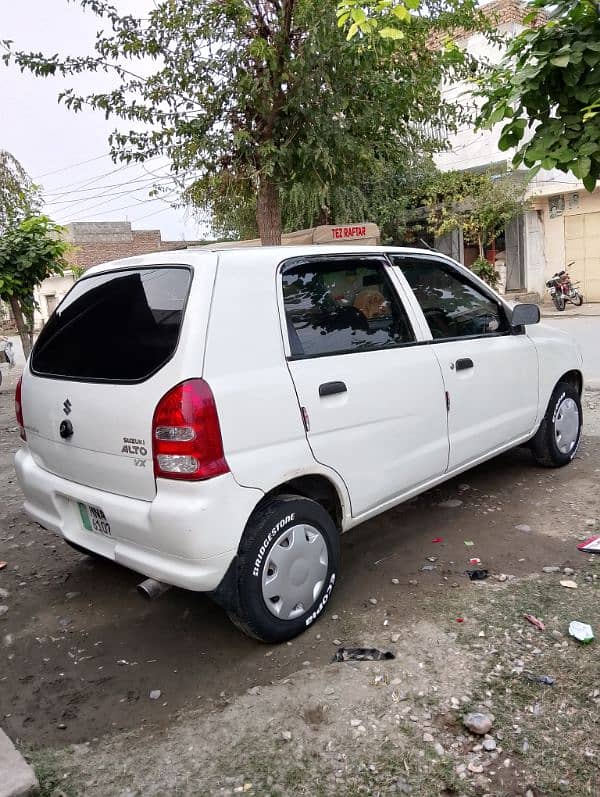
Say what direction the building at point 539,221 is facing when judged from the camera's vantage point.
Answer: facing the viewer and to the left of the viewer

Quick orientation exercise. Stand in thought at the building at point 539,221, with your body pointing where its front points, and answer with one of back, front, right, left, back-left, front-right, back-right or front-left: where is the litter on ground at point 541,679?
front-left

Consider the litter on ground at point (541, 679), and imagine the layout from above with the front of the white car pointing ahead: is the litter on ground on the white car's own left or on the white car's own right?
on the white car's own right

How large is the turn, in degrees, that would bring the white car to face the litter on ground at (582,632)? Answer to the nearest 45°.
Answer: approximately 45° to its right

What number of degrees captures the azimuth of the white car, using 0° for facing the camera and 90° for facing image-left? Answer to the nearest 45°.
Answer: approximately 225°

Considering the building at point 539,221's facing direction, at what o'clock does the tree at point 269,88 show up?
The tree is roughly at 11 o'clock from the building.

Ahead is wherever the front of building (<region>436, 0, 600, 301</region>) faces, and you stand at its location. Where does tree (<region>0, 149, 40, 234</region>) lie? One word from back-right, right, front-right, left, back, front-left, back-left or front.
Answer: front

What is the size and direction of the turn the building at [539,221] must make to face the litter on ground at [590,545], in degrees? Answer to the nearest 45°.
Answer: approximately 45° to its left

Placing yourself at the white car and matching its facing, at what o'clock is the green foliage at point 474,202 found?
The green foliage is roughly at 11 o'clock from the white car.

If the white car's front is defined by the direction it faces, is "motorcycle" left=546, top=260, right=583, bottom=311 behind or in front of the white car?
in front

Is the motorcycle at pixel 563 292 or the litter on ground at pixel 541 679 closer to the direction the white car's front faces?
the motorcycle

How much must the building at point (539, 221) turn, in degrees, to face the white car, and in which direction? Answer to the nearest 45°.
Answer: approximately 45° to its left

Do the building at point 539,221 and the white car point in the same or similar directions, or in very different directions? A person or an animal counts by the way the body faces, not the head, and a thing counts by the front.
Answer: very different directions

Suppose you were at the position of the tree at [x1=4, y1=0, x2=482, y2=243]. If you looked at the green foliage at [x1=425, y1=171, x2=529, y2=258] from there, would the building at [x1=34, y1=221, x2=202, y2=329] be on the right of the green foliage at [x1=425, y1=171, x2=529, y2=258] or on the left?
left

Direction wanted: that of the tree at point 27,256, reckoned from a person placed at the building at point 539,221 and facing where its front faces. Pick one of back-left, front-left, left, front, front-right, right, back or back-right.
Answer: front
